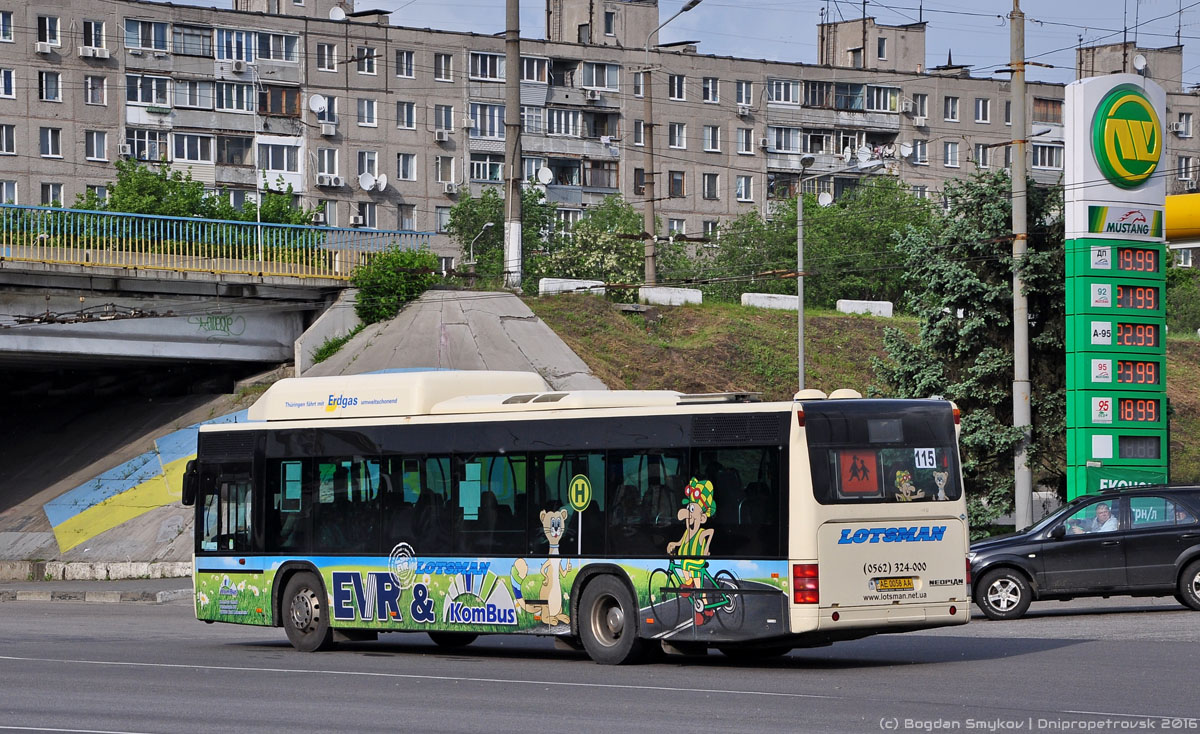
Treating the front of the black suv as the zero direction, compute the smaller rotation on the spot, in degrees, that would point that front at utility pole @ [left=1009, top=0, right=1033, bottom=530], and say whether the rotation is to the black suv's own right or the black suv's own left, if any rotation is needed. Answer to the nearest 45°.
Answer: approximately 90° to the black suv's own right

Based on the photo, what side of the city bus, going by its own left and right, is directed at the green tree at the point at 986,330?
right

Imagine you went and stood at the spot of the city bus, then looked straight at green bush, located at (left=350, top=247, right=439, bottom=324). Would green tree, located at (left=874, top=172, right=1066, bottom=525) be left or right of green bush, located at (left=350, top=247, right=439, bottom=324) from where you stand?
right

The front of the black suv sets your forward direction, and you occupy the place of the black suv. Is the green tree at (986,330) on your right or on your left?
on your right

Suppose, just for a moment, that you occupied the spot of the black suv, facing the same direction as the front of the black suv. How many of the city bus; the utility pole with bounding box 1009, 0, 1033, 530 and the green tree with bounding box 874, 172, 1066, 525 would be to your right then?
2

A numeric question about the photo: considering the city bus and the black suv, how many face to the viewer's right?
0

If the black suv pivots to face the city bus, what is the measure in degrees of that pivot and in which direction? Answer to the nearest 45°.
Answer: approximately 45° to its left

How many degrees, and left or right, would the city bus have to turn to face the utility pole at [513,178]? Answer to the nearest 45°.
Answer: approximately 45° to its right

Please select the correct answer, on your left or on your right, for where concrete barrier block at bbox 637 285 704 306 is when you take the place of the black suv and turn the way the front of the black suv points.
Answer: on your right

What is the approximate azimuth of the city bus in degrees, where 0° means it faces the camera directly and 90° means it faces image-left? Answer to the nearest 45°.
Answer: approximately 135°

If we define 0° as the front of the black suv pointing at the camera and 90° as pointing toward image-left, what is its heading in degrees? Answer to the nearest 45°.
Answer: approximately 90°

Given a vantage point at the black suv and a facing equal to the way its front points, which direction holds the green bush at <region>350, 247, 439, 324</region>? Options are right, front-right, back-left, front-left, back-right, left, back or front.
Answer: front-right

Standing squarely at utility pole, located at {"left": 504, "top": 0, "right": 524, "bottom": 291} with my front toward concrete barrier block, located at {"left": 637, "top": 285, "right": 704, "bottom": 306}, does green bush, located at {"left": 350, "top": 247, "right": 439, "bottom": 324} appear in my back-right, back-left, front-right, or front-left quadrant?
back-right

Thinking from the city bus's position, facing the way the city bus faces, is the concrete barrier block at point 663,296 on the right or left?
on its right
